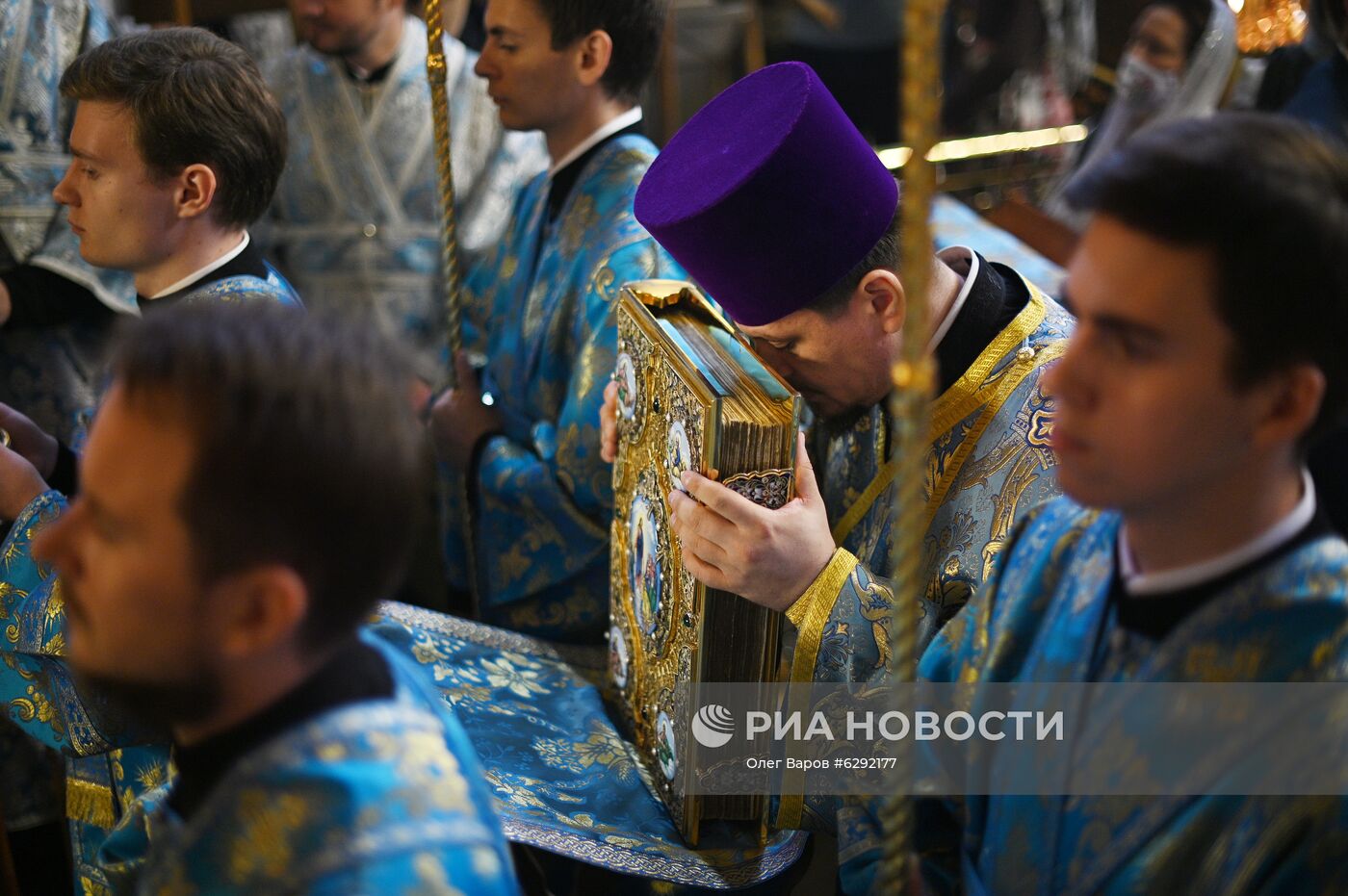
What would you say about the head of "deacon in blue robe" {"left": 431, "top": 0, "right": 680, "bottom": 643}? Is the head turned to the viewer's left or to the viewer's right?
to the viewer's left

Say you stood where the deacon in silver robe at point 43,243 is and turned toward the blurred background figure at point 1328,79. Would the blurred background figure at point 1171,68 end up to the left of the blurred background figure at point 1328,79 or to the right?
left

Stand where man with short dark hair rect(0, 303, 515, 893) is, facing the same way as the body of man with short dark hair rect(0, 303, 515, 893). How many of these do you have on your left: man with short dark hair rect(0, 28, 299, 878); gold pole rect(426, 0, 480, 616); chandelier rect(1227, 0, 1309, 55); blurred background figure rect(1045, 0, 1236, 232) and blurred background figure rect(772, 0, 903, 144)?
0

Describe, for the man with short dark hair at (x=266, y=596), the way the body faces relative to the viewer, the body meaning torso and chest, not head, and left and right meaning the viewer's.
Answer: facing to the left of the viewer

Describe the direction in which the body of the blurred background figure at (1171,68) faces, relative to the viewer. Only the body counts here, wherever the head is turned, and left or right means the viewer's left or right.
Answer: facing the viewer and to the left of the viewer

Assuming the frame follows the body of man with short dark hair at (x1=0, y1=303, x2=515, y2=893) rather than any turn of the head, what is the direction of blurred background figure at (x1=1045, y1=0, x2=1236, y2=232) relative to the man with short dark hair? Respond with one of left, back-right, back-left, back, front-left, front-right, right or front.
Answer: back-right

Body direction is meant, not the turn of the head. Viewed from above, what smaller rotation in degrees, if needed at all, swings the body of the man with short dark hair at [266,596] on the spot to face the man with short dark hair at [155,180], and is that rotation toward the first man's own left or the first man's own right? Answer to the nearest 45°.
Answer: approximately 90° to the first man's own right

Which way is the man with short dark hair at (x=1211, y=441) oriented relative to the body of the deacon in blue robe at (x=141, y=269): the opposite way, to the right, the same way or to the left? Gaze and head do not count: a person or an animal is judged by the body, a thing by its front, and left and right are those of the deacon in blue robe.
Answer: the same way

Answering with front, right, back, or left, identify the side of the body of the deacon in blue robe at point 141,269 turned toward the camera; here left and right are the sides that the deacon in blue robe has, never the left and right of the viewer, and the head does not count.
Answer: left

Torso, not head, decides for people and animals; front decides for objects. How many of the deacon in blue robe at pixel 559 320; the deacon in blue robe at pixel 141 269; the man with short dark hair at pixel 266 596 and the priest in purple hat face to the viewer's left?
4

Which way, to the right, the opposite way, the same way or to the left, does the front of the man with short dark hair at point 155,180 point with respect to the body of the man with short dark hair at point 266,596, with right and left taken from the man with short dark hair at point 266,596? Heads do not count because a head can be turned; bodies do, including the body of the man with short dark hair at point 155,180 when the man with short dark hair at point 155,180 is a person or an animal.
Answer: the same way

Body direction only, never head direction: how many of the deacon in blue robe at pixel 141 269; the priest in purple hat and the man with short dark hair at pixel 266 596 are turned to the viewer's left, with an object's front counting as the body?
3

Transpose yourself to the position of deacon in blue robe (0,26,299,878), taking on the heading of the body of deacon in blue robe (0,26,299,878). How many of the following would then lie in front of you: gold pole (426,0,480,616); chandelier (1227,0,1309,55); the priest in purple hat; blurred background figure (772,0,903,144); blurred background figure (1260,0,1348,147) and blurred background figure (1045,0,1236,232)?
0

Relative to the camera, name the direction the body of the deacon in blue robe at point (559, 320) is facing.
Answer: to the viewer's left

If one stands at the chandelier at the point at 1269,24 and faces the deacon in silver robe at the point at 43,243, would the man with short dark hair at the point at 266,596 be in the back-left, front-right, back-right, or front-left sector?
front-left

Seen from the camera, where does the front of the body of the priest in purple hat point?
to the viewer's left
